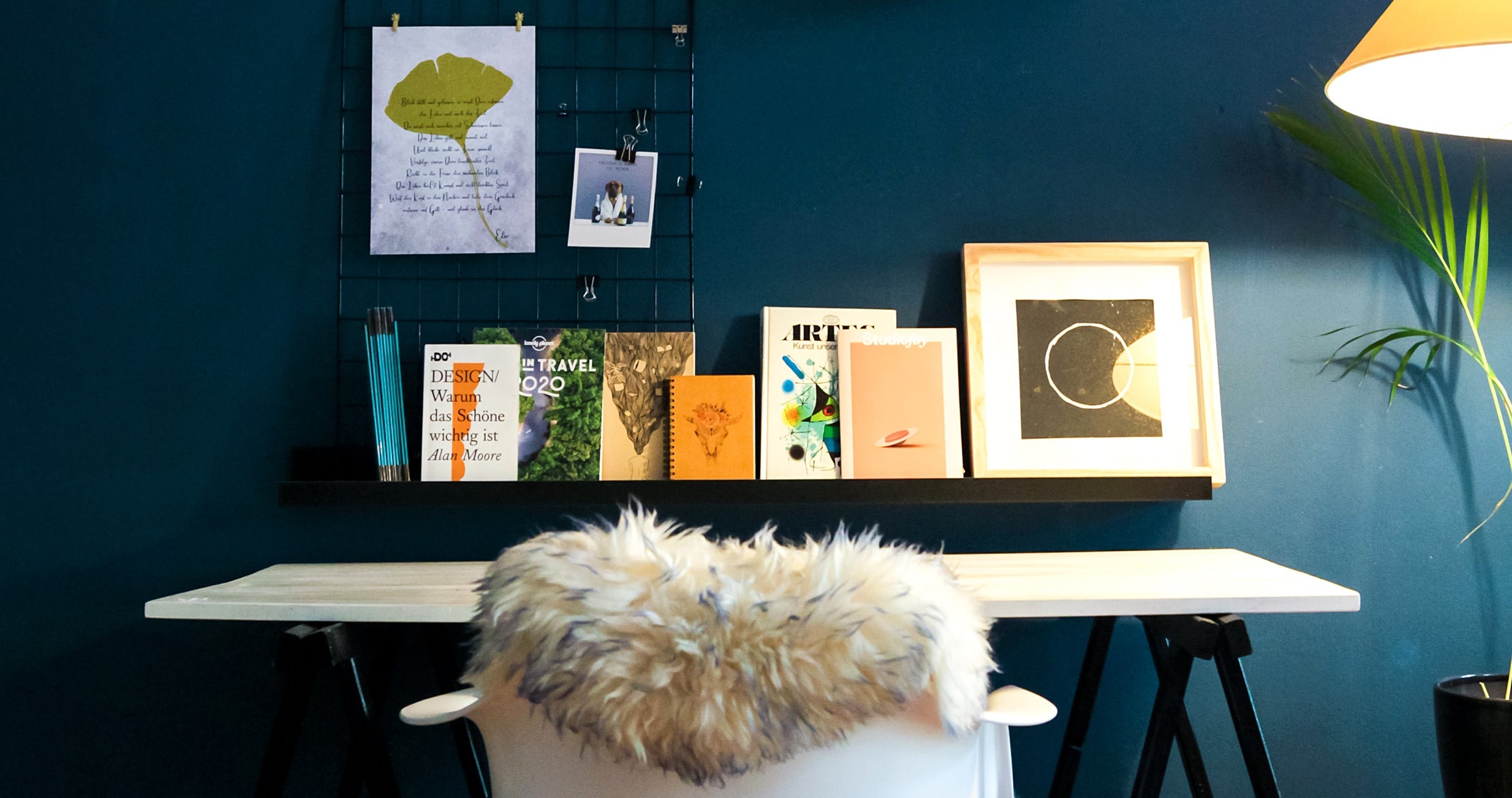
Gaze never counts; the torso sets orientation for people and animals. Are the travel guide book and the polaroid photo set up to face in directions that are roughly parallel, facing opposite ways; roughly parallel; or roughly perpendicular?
roughly parallel

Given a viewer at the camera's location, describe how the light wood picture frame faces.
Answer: facing the viewer

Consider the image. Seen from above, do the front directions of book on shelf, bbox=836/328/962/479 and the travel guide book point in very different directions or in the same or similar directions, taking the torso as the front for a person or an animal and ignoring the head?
same or similar directions

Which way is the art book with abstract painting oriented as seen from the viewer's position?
toward the camera

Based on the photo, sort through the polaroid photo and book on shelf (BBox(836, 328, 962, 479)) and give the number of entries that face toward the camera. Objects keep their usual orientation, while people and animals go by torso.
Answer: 2

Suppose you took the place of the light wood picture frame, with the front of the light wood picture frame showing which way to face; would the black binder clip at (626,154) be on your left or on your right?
on your right

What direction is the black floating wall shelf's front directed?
toward the camera

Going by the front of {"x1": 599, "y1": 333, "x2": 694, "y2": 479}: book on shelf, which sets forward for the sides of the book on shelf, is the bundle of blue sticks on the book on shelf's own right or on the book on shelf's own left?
on the book on shelf's own right

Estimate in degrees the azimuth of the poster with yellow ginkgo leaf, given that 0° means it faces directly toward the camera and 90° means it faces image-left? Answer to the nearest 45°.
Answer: approximately 0°
